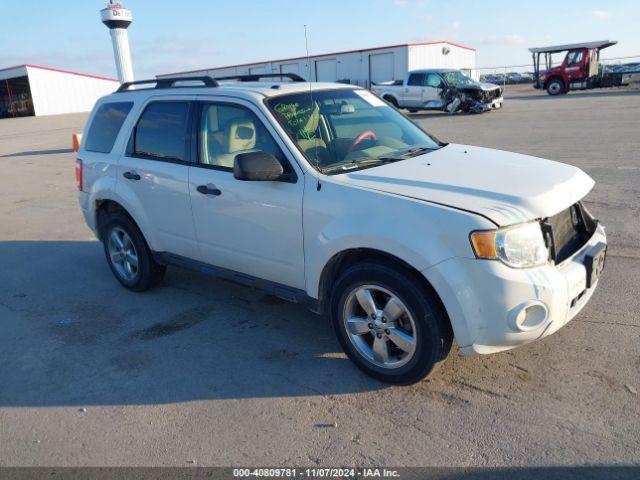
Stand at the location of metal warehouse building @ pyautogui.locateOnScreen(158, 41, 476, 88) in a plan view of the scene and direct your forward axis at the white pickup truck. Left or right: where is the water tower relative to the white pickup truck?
right

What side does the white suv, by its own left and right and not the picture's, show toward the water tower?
back

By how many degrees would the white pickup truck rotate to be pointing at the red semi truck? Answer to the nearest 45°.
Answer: approximately 90° to its left

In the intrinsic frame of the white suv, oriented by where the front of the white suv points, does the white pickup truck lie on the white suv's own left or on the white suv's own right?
on the white suv's own left

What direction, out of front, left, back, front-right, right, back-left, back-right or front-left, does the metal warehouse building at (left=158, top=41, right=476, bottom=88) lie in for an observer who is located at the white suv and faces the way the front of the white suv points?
back-left

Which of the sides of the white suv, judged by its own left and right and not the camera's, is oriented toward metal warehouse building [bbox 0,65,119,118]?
back

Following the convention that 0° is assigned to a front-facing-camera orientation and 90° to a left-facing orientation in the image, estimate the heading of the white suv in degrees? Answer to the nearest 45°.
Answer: approximately 315°

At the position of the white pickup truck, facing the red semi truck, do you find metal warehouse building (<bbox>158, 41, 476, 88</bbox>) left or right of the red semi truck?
left

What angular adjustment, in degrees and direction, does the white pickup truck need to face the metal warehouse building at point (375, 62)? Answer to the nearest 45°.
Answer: approximately 135° to its left

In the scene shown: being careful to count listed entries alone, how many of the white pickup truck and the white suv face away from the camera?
0

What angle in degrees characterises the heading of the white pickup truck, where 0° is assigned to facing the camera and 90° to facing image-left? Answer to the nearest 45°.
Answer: approximately 315°

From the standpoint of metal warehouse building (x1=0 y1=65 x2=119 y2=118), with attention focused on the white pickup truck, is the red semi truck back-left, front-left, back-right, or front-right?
front-left
